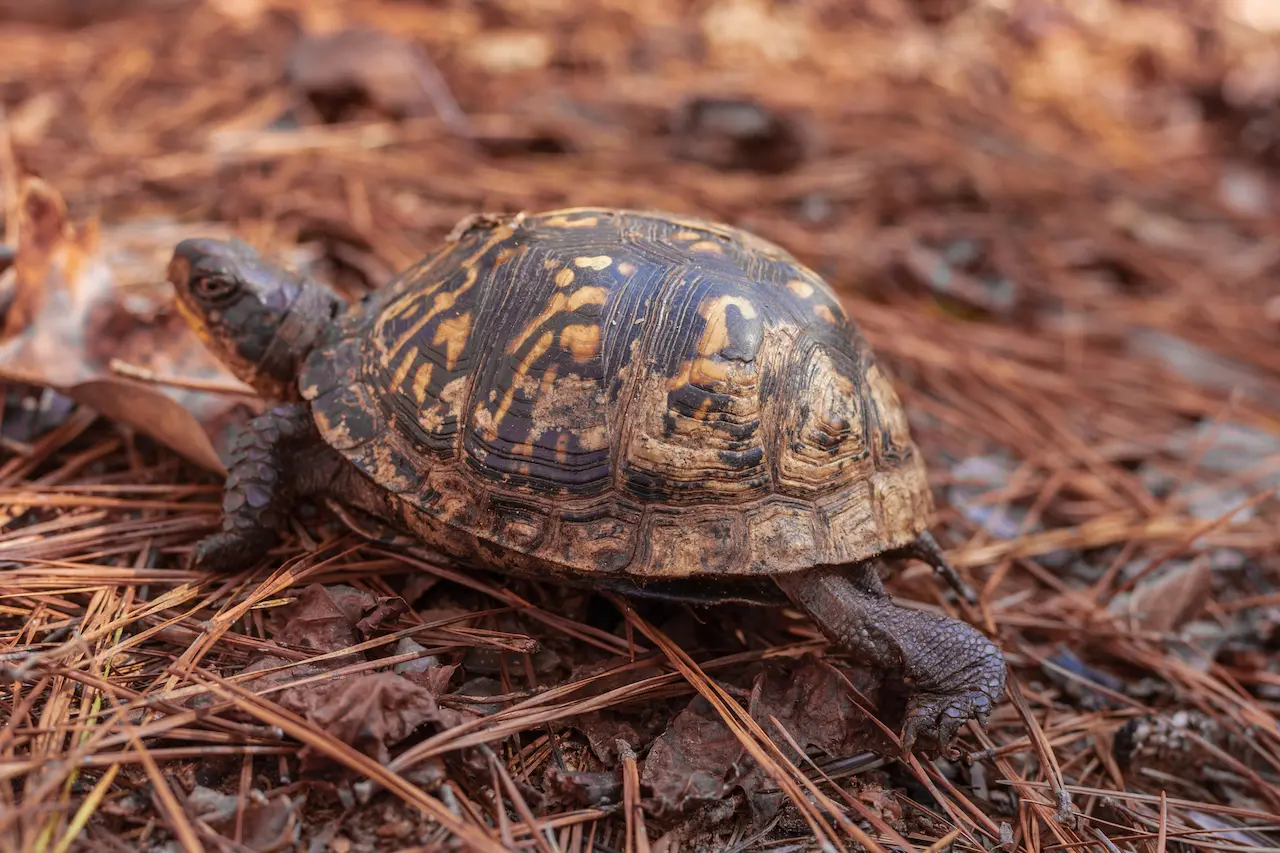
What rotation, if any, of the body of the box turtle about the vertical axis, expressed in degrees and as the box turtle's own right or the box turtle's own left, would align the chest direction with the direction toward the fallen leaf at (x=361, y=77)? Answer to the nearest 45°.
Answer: approximately 45° to the box turtle's own right

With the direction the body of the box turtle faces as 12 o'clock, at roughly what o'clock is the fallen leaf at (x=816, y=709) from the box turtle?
The fallen leaf is roughly at 7 o'clock from the box turtle.

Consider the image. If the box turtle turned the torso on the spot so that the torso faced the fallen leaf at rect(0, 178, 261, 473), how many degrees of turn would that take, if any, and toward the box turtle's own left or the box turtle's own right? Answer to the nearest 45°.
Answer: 0° — it already faces it

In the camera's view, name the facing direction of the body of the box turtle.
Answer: to the viewer's left

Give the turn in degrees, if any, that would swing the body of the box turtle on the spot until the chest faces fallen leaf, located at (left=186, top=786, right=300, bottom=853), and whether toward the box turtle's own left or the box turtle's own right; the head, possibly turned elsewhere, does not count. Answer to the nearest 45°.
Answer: approximately 45° to the box turtle's own left
